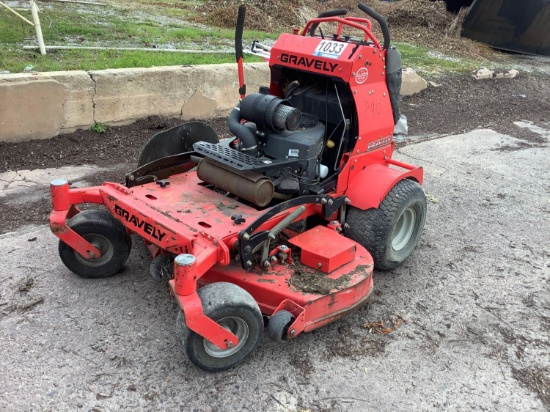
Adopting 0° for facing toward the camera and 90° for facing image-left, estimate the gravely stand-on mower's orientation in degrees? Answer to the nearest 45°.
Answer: approximately 45°

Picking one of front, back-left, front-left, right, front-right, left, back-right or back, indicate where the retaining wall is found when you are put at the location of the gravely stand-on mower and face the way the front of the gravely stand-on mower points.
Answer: right

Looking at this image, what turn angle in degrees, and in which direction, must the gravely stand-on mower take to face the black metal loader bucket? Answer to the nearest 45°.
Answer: approximately 180°
